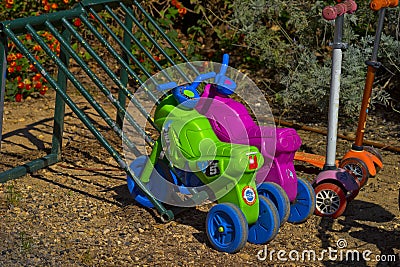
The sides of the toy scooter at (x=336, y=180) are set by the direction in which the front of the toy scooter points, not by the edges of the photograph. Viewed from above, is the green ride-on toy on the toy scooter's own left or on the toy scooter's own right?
on the toy scooter's own right

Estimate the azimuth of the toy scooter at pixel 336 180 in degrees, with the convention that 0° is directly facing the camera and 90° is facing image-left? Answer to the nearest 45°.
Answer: approximately 315°

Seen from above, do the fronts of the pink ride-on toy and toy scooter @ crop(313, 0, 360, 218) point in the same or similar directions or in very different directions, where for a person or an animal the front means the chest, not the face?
very different directions

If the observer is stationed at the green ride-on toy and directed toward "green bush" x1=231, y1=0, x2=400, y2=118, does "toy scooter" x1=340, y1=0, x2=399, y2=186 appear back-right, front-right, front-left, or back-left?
front-right

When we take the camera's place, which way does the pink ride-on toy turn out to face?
facing away from the viewer and to the left of the viewer

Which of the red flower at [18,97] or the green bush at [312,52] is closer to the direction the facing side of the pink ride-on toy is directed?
the red flower

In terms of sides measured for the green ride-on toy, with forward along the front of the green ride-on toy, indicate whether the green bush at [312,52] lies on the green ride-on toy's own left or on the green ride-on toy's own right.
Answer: on the green ride-on toy's own right

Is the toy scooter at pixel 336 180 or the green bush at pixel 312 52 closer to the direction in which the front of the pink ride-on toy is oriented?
the green bush

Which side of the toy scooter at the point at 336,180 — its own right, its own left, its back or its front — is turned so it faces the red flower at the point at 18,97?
back
